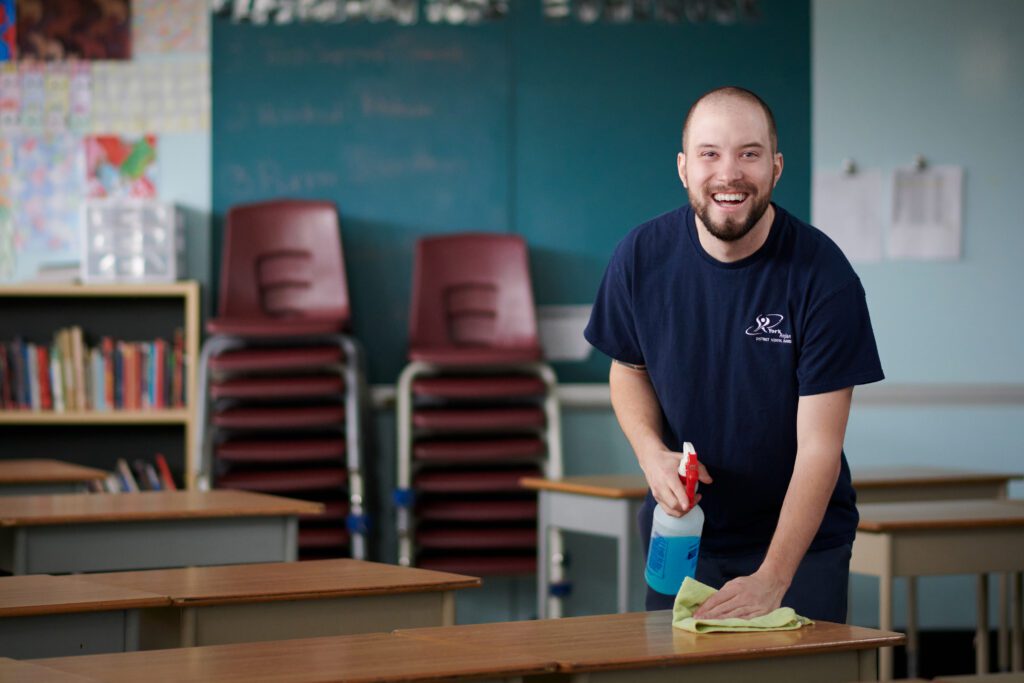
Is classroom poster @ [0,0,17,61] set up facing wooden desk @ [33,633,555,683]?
yes
